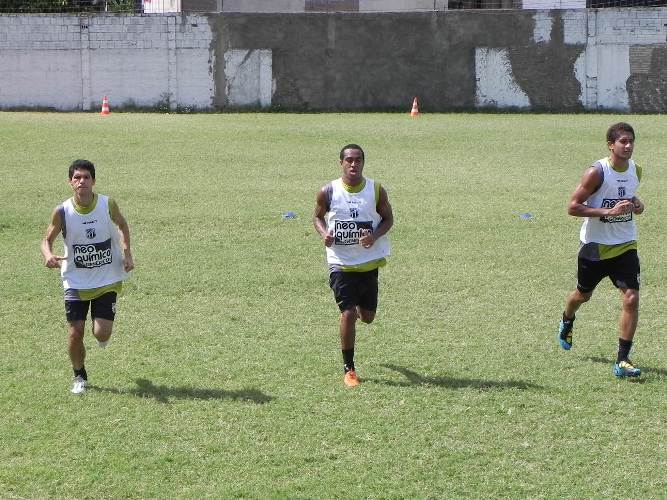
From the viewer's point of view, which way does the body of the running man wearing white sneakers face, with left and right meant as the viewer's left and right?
facing the viewer

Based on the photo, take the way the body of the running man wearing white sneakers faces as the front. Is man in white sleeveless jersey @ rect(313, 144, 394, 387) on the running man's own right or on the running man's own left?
on the running man's own left

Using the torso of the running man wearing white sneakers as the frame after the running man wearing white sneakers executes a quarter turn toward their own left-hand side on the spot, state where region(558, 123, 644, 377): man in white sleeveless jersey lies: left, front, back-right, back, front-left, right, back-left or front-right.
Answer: front

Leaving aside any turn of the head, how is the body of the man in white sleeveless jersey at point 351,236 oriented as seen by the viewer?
toward the camera

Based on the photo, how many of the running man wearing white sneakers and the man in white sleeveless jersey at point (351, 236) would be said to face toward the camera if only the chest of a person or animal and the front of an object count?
2

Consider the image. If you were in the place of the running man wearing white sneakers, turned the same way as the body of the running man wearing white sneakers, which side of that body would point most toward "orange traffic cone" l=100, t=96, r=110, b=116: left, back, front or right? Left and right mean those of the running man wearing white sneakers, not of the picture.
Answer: back

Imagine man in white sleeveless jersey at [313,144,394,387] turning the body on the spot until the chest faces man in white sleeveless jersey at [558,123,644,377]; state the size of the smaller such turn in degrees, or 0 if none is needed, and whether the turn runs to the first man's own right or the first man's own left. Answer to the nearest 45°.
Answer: approximately 90° to the first man's own left

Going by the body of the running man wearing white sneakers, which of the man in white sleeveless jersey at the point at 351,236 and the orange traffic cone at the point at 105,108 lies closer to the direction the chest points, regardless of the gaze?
the man in white sleeveless jersey

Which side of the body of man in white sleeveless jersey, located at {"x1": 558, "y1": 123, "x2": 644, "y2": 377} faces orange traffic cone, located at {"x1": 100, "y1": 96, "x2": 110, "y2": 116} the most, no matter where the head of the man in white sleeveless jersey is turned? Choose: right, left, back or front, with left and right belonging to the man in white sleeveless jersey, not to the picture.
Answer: back

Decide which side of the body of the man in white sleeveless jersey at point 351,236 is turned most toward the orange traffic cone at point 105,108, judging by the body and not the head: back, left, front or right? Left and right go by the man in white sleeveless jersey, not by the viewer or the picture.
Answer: back

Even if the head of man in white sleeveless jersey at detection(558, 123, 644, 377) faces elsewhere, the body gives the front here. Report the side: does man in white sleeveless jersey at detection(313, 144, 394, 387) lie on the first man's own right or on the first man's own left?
on the first man's own right
